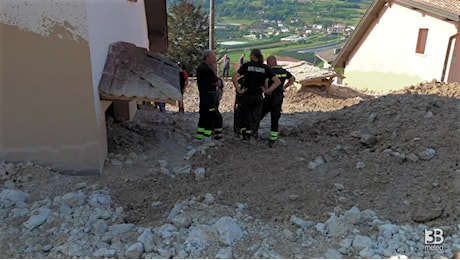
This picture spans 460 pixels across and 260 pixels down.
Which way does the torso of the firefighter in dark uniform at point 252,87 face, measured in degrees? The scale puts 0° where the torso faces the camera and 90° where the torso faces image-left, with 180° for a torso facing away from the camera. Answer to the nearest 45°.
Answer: approximately 180°

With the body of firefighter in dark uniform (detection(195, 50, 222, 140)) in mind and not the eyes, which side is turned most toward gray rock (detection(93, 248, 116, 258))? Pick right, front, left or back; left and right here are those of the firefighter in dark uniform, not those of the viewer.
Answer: right

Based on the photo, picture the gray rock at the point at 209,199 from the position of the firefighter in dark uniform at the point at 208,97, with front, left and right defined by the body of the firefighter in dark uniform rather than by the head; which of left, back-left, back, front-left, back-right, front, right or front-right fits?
right

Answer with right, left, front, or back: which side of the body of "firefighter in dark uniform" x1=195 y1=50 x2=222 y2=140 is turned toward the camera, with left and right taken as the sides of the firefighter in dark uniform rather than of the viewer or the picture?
right

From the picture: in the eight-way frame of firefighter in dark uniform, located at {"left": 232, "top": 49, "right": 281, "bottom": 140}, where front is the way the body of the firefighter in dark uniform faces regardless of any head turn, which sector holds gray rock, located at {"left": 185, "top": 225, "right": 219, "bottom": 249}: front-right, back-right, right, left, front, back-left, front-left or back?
back

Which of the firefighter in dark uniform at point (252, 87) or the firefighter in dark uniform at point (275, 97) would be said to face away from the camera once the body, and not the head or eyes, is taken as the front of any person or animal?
the firefighter in dark uniform at point (252, 87)

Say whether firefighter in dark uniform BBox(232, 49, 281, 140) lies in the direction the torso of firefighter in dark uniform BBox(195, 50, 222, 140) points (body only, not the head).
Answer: yes

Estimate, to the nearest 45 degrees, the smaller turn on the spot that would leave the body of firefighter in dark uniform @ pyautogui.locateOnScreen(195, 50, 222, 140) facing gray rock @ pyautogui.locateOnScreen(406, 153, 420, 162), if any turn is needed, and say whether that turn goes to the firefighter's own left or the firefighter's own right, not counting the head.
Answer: approximately 45° to the firefighter's own right

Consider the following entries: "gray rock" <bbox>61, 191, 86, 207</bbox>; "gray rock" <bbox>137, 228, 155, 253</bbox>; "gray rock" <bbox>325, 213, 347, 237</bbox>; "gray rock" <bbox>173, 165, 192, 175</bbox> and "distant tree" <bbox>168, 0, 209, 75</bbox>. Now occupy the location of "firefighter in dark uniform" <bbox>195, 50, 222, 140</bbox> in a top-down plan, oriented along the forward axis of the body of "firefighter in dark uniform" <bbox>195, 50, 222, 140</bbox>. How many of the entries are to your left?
1

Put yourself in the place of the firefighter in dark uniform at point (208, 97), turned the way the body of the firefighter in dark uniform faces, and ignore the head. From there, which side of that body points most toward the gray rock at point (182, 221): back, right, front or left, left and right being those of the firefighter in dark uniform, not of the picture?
right

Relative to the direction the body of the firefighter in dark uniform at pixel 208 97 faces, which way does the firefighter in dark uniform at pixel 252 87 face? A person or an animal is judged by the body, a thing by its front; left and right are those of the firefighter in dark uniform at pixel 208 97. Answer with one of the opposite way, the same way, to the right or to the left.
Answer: to the left

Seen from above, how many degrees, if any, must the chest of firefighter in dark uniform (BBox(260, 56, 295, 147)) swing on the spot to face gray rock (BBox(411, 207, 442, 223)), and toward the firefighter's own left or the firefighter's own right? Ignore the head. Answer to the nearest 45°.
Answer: approximately 180°

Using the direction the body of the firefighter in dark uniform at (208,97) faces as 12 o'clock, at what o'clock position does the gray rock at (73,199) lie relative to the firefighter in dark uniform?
The gray rock is roughly at 4 o'clock from the firefighter in dark uniform.
